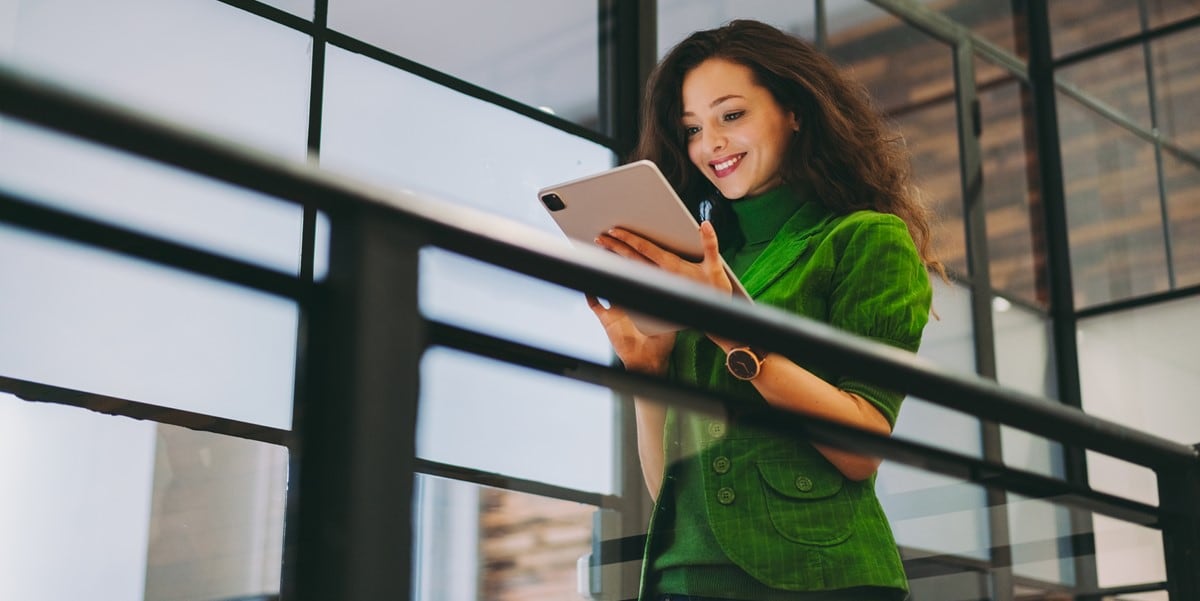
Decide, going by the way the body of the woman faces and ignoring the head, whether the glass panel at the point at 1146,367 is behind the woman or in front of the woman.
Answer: behind

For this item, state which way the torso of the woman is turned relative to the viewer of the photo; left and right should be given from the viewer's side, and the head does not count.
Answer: facing the viewer and to the left of the viewer

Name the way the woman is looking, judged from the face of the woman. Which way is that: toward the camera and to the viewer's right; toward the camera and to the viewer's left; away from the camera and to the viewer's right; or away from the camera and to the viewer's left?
toward the camera and to the viewer's left

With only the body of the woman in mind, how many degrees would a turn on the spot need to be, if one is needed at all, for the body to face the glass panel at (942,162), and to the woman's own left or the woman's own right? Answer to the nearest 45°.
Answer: approximately 135° to the woman's own right

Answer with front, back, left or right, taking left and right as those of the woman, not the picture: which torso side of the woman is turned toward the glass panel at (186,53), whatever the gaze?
right

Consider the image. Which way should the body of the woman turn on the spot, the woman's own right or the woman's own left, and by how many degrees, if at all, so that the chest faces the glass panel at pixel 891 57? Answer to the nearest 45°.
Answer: approximately 135° to the woman's own right

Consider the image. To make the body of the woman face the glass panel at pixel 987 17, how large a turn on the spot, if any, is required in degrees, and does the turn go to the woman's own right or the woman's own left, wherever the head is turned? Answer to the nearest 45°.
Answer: approximately 135° to the woman's own right

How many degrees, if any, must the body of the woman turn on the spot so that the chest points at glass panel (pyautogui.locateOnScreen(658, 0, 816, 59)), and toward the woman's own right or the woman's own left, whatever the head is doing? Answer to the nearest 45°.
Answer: approximately 135° to the woman's own right

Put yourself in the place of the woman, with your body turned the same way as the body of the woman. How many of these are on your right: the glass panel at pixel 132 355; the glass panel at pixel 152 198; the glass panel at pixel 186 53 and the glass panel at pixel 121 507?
4

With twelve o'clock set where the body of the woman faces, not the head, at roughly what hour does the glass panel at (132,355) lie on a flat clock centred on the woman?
The glass panel is roughly at 3 o'clock from the woman.
